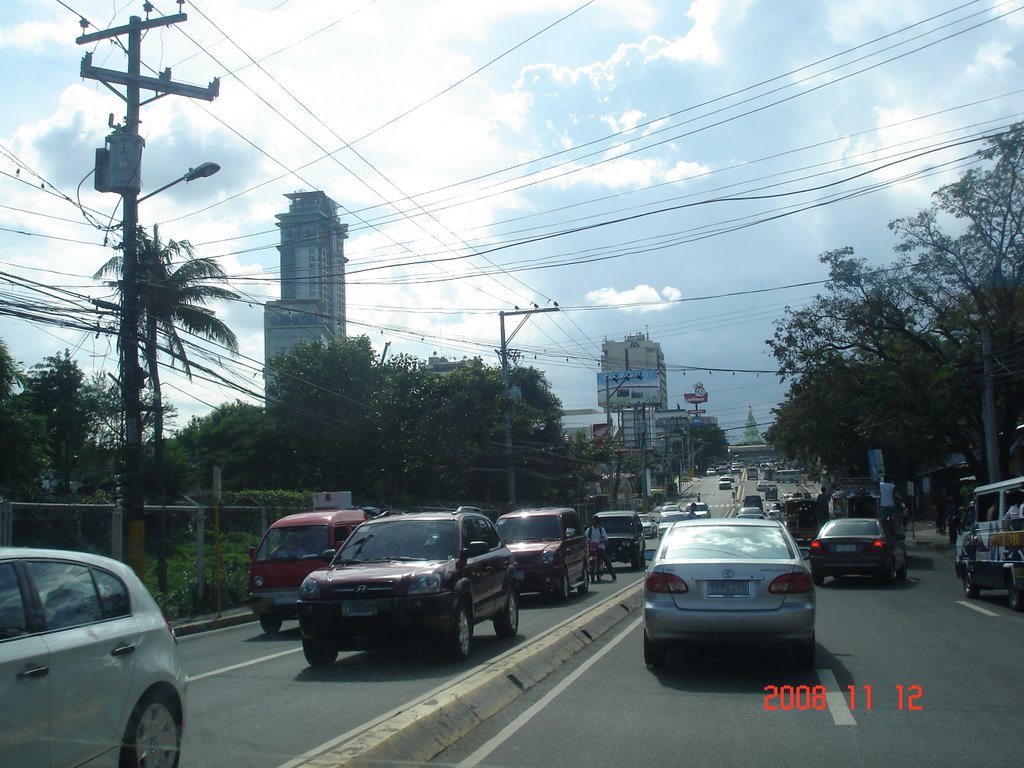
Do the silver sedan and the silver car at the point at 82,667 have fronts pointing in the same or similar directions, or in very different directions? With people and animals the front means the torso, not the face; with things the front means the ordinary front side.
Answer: very different directions

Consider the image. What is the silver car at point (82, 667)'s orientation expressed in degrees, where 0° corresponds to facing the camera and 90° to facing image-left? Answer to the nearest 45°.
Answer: approximately 45°

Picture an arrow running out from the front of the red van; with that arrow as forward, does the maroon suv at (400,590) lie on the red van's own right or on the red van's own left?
on the red van's own left

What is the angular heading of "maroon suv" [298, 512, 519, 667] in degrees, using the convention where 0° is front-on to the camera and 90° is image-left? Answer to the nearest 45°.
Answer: approximately 45°

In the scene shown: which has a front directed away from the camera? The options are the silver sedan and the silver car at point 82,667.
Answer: the silver sedan

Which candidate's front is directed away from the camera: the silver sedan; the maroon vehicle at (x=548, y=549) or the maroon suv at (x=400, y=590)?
the silver sedan

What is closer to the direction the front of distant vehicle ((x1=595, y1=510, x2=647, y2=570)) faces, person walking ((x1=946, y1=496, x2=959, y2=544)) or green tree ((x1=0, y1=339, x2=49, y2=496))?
the green tree

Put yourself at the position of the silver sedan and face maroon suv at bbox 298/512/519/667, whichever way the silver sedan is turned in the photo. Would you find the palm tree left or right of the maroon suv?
right

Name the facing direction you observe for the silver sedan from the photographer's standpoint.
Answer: facing away from the viewer
